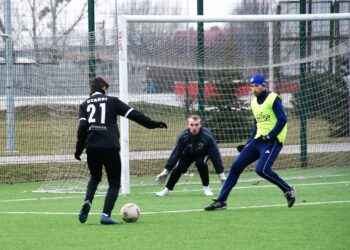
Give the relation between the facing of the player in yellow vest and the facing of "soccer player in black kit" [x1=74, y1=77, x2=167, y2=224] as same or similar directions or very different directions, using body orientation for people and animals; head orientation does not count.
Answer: very different directions

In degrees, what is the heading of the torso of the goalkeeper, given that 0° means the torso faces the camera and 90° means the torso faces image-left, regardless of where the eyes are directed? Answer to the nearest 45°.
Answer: approximately 0°

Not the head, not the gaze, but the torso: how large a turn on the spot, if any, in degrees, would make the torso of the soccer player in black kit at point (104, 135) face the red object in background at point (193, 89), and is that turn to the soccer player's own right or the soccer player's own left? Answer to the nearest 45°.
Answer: approximately 45° to the soccer player's own left

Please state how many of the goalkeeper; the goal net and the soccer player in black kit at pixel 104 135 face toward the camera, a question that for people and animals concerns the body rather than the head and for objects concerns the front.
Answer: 2

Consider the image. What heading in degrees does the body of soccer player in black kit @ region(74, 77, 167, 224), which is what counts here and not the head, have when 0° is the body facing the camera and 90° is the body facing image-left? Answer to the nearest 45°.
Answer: approximately 225°

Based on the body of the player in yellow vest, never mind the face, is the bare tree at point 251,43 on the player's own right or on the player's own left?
on the player's own right

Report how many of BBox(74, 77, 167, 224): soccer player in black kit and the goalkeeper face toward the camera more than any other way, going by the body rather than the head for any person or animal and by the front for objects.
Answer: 1

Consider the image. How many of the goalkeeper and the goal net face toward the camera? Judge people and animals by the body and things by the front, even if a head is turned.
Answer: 2
